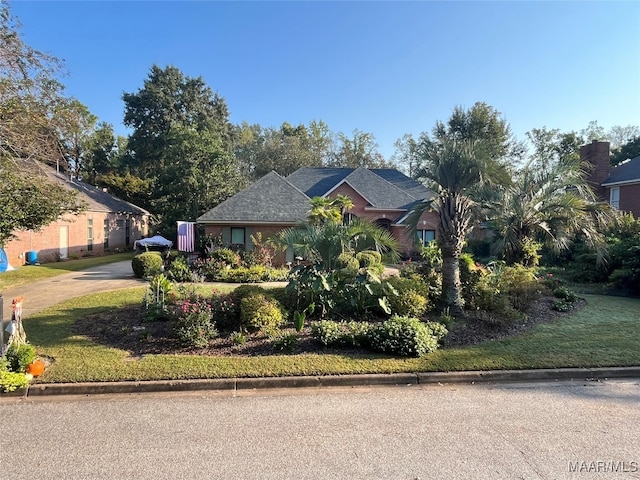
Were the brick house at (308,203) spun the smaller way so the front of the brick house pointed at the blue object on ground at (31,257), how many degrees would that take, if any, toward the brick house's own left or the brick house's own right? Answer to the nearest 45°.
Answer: approximately 90° to the brick house's own right

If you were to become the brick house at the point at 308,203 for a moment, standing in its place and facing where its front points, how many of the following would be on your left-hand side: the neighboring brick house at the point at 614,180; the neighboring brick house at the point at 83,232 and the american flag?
1

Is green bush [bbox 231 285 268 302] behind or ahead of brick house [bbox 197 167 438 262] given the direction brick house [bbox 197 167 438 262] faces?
ahead

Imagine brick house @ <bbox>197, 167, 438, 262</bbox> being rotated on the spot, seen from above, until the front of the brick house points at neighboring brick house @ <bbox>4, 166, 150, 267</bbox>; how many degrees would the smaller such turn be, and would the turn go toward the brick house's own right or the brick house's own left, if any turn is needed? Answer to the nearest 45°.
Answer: approximately 90° to the brick house's own right

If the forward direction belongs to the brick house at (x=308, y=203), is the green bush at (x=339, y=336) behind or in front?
in front

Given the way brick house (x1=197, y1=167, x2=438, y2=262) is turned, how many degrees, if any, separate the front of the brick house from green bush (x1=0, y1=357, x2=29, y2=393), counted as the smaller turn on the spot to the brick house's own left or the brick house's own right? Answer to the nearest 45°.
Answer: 0° — it already faces it

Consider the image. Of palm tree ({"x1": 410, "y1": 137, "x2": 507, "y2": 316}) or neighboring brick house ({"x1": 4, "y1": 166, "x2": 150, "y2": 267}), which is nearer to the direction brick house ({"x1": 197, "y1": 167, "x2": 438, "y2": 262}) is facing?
the palm tree

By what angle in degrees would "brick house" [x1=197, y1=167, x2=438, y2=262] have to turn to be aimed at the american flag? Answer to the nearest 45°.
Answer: approximately 45° to its right

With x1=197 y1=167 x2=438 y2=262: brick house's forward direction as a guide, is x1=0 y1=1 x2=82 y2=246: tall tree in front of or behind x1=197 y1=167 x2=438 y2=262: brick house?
in front

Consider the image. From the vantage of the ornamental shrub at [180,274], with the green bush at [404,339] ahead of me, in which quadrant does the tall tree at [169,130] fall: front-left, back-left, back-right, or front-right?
back-left

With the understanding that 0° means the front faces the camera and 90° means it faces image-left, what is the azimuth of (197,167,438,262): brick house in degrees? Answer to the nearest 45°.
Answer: approximately 0°

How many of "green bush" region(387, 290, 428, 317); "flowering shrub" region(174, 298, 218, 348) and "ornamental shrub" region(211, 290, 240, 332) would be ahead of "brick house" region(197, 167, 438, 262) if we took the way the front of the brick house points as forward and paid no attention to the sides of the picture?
3

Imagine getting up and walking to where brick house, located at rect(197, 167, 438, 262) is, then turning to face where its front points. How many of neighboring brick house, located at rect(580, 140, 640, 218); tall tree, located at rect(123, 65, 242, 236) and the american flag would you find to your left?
1

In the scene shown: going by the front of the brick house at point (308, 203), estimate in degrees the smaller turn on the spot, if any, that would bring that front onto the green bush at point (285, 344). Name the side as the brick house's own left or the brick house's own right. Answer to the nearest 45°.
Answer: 0° — it already faces it
